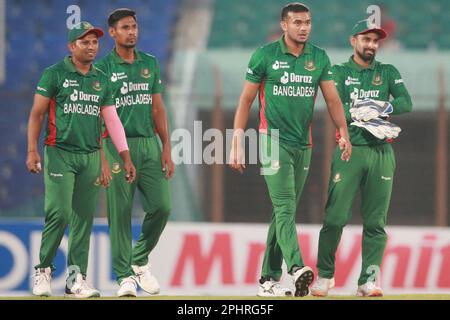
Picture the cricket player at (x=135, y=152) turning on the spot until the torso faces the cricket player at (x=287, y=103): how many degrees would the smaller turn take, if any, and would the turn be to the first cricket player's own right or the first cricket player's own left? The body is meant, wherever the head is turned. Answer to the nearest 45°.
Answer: approximately 90° to the first cricket player's own left

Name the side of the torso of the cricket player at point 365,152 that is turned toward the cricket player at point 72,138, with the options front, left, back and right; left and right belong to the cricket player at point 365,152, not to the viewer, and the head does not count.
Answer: right

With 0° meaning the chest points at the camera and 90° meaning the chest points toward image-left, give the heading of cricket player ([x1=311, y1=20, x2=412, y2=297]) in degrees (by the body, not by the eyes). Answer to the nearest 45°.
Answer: approximately 0°

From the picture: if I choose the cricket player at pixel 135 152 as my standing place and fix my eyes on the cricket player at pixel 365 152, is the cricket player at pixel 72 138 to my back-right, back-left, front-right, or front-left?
back-right

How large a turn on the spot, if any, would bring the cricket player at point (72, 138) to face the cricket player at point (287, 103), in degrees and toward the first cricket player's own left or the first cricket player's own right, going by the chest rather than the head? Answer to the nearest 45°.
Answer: approximately 45° to the first cricket player's own left

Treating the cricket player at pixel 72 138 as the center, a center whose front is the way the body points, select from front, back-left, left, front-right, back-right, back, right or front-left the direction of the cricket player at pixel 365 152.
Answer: front-left

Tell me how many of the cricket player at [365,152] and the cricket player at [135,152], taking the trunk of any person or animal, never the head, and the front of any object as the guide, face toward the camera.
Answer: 2

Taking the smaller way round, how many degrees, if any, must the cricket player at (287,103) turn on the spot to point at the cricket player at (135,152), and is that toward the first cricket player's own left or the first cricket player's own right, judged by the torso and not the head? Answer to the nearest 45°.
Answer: approximately 135° to the first cricket player's own right

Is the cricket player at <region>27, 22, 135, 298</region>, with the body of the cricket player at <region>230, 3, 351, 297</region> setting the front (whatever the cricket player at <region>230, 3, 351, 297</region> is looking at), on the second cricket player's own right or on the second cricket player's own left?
on the second cricket player's own right
